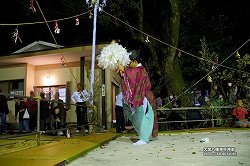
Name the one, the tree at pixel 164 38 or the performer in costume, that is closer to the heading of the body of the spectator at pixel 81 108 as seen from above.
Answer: the performer in costume

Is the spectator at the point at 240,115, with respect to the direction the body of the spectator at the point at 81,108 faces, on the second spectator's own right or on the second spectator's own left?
on the second spectator's own left

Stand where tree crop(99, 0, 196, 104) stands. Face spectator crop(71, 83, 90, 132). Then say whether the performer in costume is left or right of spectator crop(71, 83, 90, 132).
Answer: left

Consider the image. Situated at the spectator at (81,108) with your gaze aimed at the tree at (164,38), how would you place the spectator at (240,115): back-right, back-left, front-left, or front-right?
front-right

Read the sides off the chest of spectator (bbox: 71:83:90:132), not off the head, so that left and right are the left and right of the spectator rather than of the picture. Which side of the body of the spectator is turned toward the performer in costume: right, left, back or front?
front

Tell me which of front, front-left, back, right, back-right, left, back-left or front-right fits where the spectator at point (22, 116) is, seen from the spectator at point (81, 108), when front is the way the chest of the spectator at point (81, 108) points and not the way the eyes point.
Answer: back-right

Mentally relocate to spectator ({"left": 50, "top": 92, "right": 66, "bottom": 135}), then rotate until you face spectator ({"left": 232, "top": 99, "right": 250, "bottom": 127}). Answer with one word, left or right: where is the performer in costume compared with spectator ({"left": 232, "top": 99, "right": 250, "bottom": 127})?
right

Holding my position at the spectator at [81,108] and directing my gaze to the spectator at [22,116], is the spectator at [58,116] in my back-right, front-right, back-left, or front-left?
front-left

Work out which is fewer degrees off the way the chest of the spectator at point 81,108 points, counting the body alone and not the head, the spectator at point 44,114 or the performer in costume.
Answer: the performer in costume
